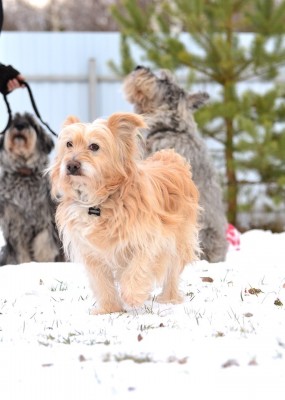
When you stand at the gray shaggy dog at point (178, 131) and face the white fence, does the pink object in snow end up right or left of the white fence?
right

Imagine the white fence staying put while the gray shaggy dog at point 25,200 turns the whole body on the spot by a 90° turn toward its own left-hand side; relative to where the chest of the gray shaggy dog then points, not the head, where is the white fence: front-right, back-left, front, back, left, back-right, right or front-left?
left

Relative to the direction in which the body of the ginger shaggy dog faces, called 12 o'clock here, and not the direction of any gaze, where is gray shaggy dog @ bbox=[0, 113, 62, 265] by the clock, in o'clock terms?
The gray shaggy dog is roughly at 4 o'clock from the ginger shaggy dog.

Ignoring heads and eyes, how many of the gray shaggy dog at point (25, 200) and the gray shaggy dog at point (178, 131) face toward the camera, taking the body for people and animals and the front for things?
1

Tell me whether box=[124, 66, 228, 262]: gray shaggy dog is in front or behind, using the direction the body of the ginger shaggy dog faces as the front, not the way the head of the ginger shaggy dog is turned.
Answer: behind

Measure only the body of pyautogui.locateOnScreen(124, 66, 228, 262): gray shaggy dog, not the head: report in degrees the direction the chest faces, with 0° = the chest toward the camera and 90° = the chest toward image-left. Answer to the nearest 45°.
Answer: approximately 90°

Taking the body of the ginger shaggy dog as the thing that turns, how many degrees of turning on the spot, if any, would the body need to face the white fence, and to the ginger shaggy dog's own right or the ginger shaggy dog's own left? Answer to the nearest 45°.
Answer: approximately 135° to the ginger shaggy dog's own right

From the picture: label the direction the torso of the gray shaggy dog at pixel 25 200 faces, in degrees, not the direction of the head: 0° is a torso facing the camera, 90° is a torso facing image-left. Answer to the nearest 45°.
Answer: approximately 0°

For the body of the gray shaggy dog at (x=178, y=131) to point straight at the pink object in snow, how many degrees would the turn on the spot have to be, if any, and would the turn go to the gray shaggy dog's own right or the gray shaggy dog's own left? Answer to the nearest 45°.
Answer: approximately 135° to the gray shaggy dog's own right

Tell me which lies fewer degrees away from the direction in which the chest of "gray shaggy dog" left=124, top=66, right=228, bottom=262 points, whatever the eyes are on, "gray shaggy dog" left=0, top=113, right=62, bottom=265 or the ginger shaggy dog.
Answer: the gray shaggy dog
